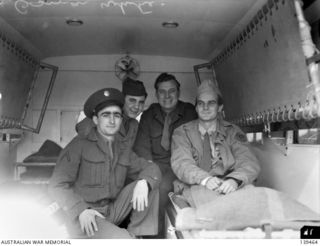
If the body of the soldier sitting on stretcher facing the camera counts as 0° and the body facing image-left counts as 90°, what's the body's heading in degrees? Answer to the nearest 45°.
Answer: approximately 0°

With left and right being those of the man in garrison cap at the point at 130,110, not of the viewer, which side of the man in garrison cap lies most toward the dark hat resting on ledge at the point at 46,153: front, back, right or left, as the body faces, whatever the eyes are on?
right

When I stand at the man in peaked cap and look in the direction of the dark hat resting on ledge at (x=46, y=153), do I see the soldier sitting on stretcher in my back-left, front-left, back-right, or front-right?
back-right

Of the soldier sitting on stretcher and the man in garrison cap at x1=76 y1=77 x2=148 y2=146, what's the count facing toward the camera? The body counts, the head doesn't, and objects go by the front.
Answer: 2
